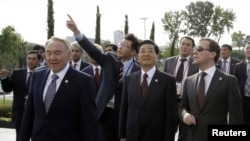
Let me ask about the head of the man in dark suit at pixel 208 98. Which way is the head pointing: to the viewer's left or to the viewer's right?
to the viewer's left

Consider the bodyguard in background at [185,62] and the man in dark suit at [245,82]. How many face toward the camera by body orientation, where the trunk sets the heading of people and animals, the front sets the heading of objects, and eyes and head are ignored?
2

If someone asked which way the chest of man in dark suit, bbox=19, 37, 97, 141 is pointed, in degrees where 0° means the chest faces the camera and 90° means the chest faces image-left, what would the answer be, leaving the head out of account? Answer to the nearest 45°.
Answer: approximately 45°

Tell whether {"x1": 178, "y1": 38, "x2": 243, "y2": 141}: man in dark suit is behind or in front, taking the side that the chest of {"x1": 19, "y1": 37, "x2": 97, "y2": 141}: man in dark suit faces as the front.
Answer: behind

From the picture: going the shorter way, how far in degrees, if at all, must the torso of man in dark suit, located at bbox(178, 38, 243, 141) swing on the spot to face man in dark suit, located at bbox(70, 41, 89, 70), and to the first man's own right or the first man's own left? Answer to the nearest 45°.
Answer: approximately 90° to the first man's own right

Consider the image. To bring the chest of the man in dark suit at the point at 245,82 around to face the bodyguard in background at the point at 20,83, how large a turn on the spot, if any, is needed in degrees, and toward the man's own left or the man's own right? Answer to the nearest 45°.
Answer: approximately 45° to the man's own right

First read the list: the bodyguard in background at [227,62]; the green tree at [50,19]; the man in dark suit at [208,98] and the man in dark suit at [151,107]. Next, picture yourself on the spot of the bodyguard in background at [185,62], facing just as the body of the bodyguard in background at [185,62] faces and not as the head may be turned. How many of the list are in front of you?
2

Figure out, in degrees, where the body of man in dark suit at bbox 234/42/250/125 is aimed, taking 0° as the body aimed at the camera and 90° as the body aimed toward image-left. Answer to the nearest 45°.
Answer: approximately 0°

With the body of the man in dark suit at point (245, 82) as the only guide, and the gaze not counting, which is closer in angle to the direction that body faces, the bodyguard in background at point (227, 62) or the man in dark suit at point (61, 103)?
the man in dark suit

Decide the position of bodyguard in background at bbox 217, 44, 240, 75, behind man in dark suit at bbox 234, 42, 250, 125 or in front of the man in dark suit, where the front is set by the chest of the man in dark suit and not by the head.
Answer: behind
